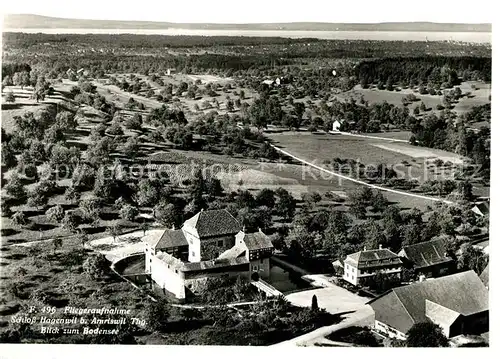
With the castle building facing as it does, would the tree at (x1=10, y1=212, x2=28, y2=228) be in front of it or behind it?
behind

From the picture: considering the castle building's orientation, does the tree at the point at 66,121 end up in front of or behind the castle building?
behind

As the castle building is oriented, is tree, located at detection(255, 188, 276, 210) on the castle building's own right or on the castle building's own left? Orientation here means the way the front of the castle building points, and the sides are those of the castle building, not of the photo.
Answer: on the castle building's own left

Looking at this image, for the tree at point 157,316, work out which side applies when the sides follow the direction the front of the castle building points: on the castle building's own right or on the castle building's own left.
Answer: on the castle building's own right

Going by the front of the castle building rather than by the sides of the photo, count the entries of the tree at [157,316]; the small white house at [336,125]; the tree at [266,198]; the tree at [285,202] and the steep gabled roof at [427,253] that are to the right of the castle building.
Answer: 1

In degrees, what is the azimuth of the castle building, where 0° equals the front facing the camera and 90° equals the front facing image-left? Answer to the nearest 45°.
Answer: approximately 315°

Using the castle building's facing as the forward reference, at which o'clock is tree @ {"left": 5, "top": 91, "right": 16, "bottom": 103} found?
The tree is roughly at 5 o'clock from the castle building.

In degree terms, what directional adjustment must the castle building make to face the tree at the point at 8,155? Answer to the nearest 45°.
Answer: approximately 135° to its right

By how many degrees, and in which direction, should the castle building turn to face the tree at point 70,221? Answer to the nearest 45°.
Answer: approximately 135° to its right

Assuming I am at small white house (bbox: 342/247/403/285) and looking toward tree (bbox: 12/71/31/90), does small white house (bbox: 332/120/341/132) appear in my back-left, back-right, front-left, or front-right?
front-right

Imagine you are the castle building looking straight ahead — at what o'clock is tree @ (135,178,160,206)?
The tree is roughly at 5 o'clock from the castle building.

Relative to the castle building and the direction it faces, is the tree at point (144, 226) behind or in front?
behind

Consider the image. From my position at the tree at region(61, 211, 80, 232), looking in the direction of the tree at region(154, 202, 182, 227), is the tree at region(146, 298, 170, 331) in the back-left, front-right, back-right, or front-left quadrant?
front-right
